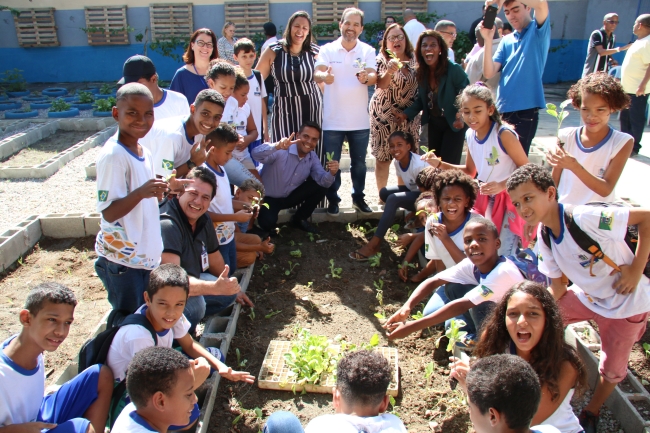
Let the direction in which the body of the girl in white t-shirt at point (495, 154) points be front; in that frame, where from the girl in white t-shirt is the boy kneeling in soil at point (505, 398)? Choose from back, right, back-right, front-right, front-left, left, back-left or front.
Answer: front-left

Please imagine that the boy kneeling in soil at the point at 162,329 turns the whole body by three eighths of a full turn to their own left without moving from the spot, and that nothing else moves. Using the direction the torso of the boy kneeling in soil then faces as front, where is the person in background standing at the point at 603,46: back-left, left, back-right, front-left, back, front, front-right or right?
front-right

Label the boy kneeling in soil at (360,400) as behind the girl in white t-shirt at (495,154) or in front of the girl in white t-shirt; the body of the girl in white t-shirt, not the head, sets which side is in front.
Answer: in front

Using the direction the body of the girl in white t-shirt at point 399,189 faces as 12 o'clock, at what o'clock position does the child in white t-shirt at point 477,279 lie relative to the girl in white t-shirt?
The child in white t-shirt is roughly at 10 o'clock from the girl in white t-shirt.

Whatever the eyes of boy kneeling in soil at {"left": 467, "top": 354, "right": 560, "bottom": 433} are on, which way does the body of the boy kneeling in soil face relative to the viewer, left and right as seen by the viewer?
facing away from the viewer and to the left of the viewer

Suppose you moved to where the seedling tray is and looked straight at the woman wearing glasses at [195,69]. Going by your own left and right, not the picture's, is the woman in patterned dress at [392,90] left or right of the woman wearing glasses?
right

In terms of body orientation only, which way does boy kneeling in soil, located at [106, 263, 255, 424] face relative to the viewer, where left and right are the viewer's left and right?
facing the viewer and to the right of the viewer

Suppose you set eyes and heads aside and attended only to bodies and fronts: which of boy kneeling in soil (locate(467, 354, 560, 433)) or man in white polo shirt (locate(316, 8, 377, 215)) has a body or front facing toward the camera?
the man in white polo shirt

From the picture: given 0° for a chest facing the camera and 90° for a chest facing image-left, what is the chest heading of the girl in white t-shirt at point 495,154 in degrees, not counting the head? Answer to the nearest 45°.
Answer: approximately 45°

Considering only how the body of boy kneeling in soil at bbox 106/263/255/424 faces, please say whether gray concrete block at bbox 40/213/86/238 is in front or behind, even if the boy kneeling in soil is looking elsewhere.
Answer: behind

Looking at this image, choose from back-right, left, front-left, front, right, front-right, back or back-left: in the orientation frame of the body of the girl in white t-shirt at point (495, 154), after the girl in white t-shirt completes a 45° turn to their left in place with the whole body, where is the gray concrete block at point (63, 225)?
right

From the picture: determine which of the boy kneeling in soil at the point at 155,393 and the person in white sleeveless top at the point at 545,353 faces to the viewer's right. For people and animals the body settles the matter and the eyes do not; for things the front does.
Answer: the boy kneeling in soil

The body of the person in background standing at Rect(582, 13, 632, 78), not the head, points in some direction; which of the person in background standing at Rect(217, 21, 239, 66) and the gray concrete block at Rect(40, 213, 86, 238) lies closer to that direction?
the gray concrete block

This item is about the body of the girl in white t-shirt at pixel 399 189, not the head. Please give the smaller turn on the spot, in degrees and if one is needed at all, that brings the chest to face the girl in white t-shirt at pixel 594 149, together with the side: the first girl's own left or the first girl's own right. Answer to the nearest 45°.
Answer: approximately 90° to the first girl's own left

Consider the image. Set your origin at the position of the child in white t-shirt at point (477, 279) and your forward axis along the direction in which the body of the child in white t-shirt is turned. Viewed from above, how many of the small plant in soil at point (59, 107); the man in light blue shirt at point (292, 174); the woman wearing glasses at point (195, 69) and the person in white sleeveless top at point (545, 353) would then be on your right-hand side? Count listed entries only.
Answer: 3

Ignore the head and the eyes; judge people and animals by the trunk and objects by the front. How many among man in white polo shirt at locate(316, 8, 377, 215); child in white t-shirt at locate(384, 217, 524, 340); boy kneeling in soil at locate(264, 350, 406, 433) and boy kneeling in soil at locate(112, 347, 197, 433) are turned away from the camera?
1

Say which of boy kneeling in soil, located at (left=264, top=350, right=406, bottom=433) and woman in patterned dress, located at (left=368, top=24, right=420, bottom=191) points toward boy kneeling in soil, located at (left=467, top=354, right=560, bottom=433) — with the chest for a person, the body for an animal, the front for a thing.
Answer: the woman in patterned dress
